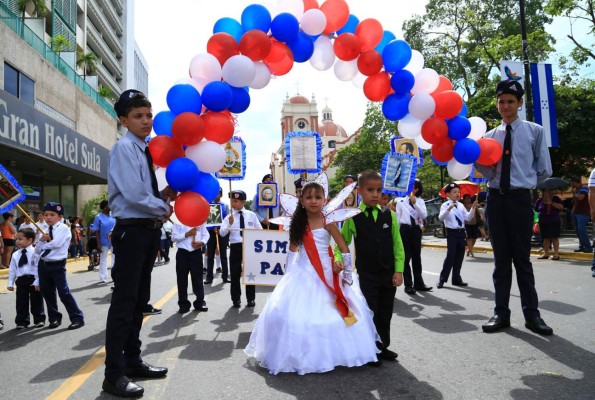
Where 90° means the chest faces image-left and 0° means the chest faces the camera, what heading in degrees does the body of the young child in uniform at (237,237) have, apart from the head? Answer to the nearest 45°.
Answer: approximately 0°

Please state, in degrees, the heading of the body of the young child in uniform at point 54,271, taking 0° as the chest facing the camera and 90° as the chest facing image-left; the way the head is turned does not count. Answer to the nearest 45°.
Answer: approximately 45°

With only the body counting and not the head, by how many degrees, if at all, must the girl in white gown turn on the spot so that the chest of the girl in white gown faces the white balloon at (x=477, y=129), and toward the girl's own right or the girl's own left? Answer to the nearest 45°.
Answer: approximately 135° to the girl's own left

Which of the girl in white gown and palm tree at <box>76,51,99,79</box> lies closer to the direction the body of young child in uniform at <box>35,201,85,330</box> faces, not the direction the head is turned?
the girl in white gown

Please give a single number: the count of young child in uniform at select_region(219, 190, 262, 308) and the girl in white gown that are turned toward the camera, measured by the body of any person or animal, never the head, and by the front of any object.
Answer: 2

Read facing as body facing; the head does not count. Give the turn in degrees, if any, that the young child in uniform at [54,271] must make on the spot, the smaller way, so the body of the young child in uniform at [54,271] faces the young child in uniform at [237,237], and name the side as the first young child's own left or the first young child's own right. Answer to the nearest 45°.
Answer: approximately 135° to the first young child's own left

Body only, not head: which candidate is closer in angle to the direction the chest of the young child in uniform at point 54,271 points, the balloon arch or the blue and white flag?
the balloon arch
